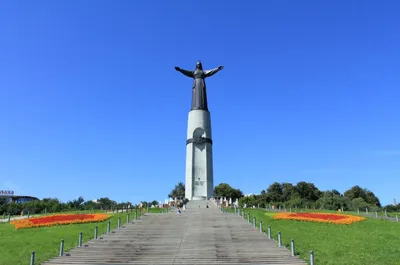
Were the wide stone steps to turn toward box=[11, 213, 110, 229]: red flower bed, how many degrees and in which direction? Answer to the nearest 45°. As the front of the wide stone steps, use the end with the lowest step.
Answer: approximately 135° to its right

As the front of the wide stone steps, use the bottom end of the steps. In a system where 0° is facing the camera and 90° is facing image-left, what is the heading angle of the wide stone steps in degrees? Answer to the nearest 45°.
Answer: approximately 0°
